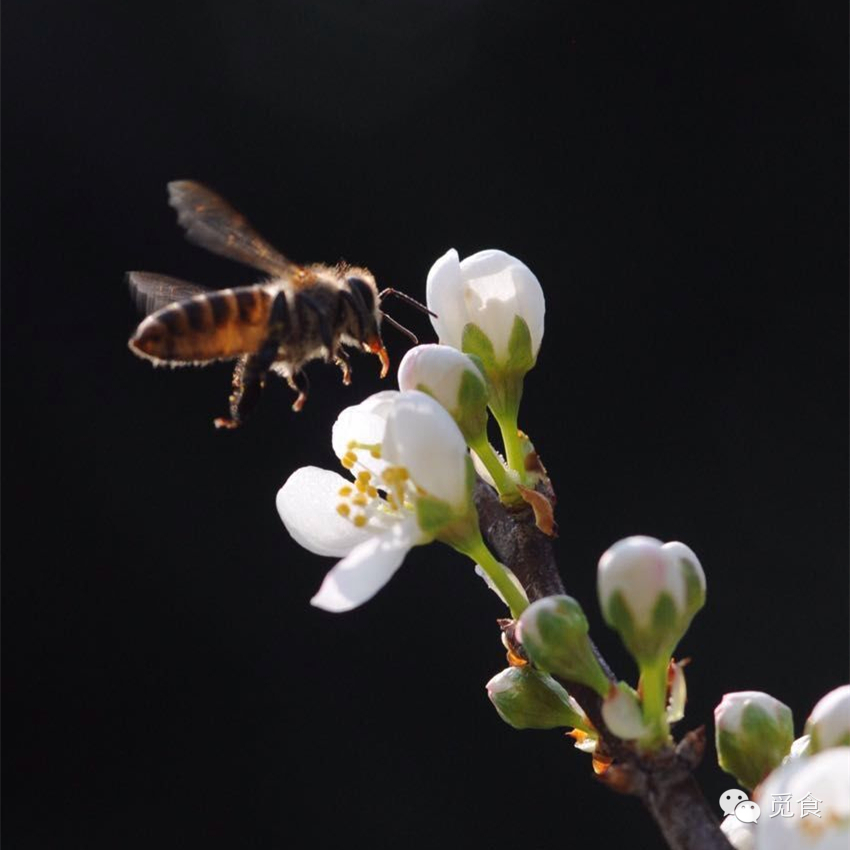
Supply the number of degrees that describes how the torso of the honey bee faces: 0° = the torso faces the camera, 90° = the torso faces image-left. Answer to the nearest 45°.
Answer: approximately 270°
